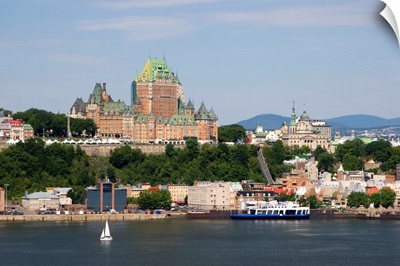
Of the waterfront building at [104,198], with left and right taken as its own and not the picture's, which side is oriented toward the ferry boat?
left

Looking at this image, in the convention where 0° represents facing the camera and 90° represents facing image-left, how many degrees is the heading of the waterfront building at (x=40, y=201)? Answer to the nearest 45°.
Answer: approximately 0°
